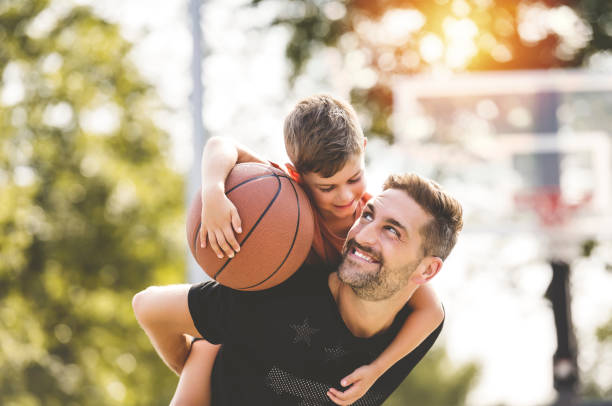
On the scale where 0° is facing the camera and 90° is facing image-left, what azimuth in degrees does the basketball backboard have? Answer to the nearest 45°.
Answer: approximately 0°

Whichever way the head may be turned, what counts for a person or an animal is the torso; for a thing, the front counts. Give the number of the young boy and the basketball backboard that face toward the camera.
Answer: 2

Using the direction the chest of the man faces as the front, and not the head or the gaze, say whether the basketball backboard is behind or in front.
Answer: behind

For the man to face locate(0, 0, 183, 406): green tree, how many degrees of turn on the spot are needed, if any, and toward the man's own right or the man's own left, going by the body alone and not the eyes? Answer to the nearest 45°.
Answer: approximately 180°

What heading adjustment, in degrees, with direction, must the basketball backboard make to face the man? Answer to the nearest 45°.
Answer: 0° — it already faces them

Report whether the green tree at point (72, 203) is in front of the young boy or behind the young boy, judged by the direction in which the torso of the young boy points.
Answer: behind
